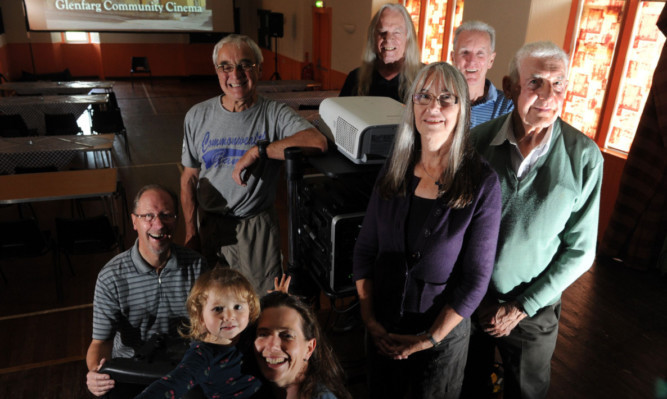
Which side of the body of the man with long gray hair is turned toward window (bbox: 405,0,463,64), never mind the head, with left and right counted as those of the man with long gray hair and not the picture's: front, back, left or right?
back

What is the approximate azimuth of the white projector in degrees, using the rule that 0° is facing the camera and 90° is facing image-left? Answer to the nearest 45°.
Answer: approximately 135°

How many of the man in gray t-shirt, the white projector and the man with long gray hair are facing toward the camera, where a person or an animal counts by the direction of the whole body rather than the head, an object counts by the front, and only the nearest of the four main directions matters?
2

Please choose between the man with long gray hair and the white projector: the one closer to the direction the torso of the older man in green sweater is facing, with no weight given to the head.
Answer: the white projector

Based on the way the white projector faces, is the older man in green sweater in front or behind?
behind

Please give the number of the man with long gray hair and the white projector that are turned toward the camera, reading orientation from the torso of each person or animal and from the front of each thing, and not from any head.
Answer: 1

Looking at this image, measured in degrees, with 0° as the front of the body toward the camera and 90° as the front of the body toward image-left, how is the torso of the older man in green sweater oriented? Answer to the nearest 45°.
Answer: approximately 45°
